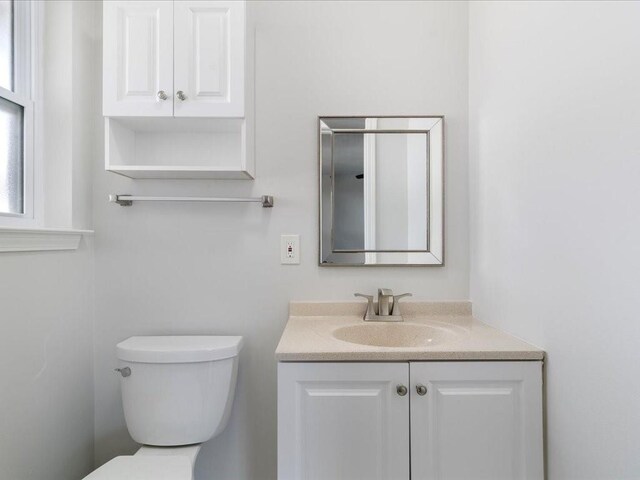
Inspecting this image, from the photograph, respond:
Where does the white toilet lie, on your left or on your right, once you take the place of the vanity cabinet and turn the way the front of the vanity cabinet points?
on your right

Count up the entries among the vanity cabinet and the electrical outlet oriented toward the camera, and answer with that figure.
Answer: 2

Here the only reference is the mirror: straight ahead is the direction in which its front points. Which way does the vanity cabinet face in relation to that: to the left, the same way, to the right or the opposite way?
the same way

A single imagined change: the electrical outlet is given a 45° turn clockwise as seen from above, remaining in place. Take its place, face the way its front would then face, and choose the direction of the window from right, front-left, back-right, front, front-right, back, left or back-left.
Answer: front-right

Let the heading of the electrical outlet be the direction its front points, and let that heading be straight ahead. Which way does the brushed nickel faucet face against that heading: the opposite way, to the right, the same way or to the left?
the same way

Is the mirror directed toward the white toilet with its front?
no

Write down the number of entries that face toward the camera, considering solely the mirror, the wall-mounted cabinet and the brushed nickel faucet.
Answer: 3

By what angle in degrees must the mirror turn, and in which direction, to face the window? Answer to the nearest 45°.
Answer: approximately 90° to its right

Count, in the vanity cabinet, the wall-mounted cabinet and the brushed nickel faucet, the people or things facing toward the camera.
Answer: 3

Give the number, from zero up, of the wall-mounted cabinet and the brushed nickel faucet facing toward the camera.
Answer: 2

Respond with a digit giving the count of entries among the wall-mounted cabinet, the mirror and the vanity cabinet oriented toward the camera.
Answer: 3

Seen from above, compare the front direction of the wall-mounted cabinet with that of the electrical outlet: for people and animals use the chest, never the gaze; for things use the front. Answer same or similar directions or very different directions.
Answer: same or similar directions

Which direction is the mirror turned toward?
toward the camera

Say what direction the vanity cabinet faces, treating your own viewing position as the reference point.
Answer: facing the viewer

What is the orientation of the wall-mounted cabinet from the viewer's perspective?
toward the camera
